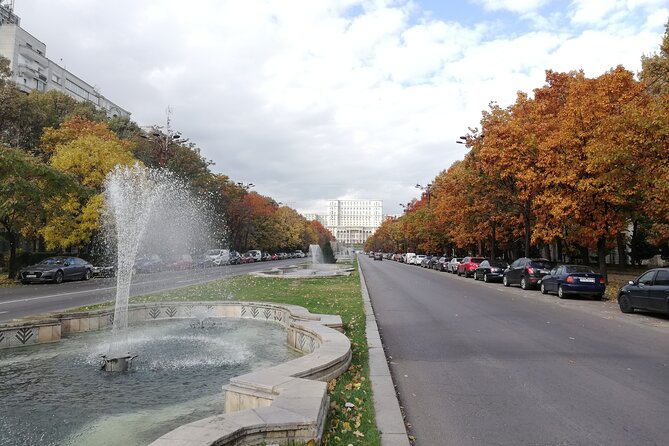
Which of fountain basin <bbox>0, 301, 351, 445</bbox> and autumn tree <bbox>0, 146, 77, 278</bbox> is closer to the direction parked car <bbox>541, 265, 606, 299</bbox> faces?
the autumn tree

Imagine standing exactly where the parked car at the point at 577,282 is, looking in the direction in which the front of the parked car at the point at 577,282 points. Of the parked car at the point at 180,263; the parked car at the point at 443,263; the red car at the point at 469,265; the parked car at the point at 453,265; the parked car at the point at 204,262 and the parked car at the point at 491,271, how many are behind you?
0

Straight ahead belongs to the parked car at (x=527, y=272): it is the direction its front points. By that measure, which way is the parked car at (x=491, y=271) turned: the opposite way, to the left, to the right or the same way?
the same way

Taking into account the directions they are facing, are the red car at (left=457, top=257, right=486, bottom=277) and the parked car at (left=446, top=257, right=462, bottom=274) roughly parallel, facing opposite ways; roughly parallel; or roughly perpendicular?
roughly parallel

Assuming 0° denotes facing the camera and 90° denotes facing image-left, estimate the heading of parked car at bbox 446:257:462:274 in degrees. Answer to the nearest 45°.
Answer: approximately 135°

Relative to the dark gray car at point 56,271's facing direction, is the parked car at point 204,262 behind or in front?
behind

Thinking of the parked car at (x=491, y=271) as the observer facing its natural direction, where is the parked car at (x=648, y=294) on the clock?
the parked car at (x=648, y=294) is roughly at 7 o'clock from the parked car at (x=491, y=271).

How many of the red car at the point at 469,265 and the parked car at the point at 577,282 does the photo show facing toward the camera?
0

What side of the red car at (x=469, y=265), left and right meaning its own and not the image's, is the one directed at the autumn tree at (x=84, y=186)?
left

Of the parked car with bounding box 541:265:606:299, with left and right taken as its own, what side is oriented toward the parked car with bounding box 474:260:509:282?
front

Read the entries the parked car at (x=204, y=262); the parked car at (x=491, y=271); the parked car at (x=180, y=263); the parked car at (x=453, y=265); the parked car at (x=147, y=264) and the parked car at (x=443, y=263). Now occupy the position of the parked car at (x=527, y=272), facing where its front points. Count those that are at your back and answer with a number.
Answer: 0

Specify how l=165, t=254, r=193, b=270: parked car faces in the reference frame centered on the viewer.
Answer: facing the viewer and to the left of the viewer

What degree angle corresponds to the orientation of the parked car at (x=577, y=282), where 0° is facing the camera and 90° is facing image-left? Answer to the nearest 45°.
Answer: approximately 135°

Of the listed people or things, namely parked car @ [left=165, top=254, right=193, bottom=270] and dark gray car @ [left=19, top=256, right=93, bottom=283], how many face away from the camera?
0

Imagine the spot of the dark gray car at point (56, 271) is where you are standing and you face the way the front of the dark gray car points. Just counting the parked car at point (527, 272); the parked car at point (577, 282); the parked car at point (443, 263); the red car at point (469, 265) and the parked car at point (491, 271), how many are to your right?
0

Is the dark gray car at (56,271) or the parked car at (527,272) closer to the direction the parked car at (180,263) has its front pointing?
the dark gray car

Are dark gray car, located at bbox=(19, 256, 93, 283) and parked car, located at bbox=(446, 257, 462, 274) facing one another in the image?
no

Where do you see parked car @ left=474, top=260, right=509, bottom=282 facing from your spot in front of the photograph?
facing away from the viewer and to the left of the viewer

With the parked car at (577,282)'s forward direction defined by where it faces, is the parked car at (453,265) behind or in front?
in front

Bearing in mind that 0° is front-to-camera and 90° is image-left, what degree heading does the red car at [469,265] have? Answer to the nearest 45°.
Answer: approximately 135°

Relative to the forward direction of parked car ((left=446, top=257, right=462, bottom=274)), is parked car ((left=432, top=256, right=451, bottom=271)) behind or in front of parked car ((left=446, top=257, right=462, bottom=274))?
in front

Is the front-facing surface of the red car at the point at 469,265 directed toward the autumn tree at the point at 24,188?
no

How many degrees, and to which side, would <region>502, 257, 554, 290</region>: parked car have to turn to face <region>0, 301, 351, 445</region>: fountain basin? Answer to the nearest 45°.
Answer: approximately 135° to its left

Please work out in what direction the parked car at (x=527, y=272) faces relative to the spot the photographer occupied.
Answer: facing away from the viewer and to the left of the viewer
